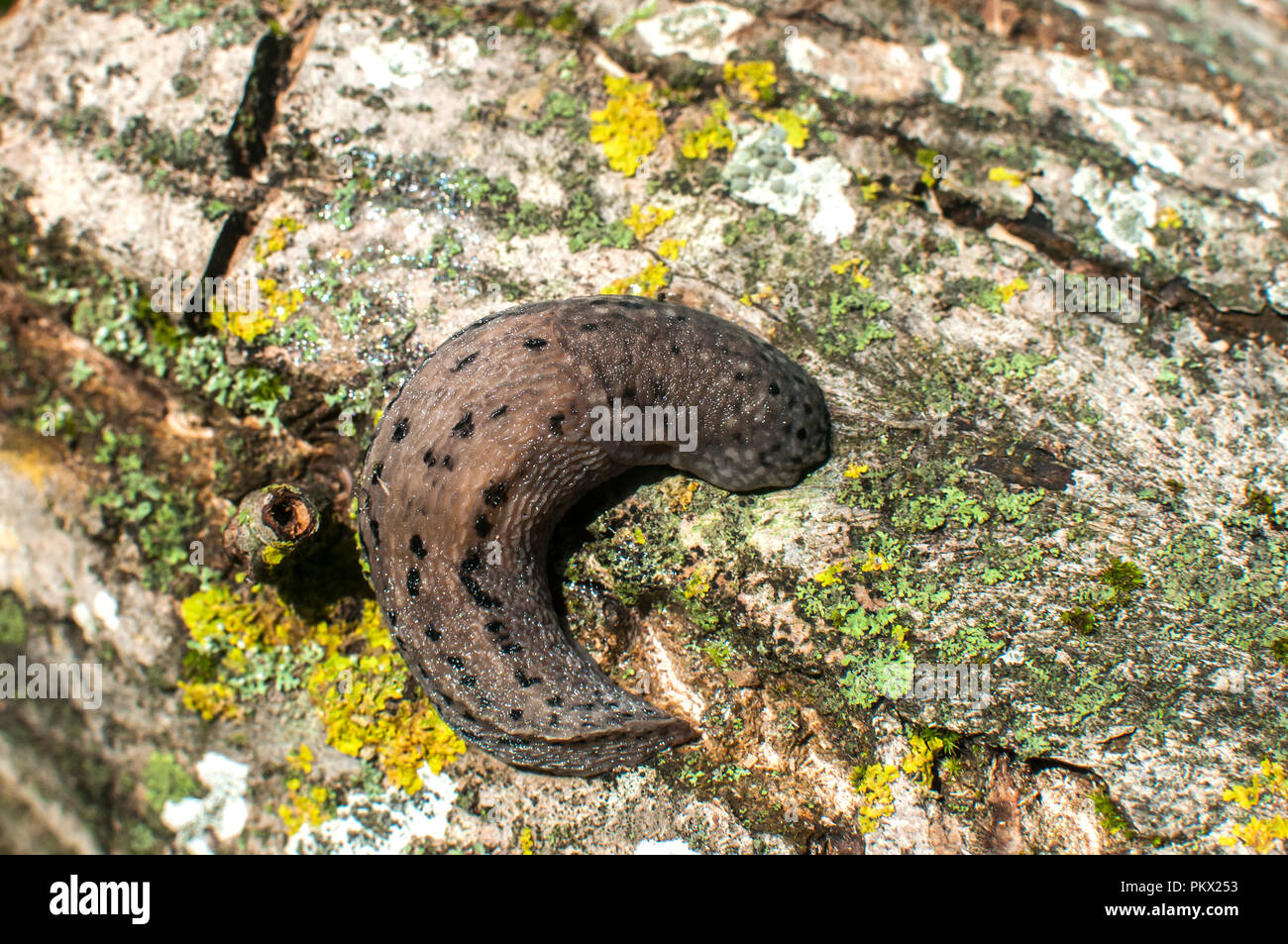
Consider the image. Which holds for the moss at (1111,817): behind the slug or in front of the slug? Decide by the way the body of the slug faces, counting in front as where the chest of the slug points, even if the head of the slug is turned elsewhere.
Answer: in front

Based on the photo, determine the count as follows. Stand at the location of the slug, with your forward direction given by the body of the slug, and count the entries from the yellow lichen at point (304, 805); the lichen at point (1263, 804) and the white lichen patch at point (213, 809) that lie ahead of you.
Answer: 1

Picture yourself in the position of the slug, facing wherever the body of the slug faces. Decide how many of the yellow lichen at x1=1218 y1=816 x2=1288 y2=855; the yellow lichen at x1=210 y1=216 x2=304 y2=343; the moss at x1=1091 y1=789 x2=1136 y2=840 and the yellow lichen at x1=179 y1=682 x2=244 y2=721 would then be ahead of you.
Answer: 2

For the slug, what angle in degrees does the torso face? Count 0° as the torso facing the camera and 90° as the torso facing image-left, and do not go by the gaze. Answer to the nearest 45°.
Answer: approximately 270°
